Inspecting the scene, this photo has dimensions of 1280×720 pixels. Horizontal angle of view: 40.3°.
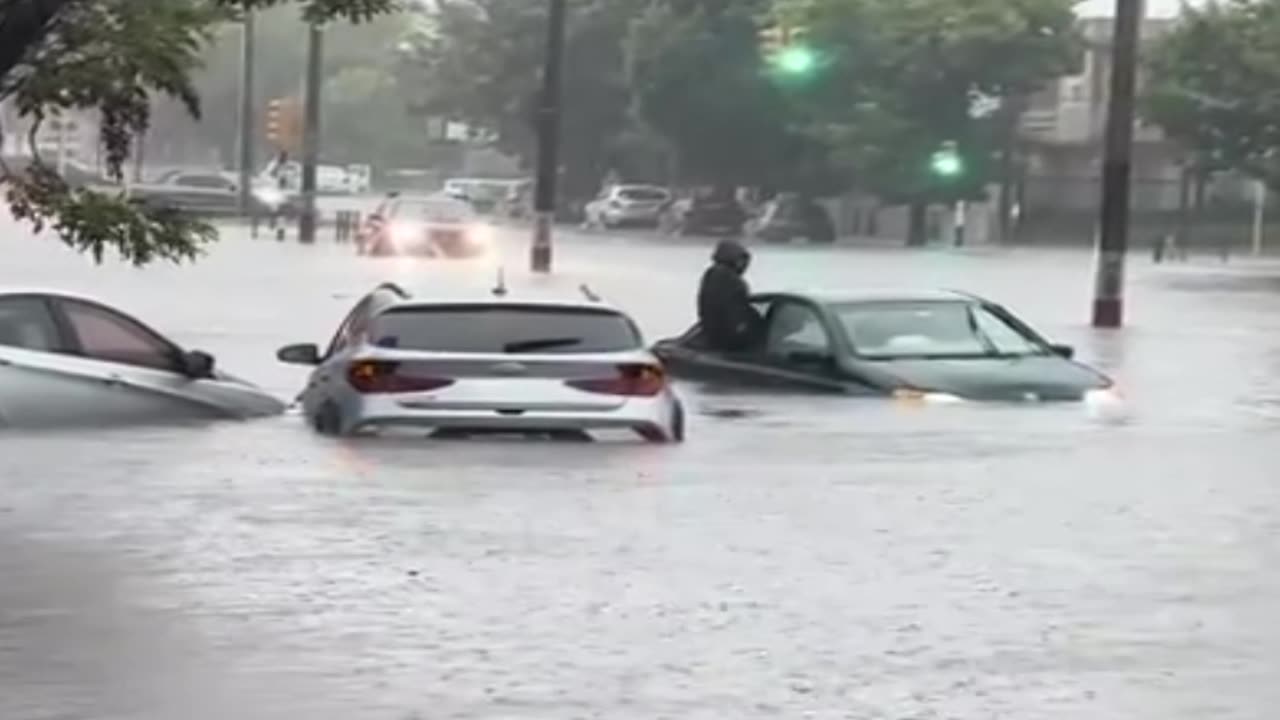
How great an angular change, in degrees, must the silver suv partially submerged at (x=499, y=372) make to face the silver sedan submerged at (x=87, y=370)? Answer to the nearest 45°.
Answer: approximately 45° to its left

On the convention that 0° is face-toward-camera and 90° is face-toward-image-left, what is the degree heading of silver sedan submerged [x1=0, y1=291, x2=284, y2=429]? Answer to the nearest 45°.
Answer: approximately 270°

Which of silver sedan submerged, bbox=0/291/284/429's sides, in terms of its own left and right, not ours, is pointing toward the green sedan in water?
front

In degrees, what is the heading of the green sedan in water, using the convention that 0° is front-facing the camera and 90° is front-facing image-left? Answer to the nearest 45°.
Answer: approximately 315°

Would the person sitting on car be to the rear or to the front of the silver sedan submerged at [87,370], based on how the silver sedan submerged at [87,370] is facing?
to the front

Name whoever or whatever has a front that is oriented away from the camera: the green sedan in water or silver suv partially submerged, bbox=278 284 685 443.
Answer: the silver suv partially submerged

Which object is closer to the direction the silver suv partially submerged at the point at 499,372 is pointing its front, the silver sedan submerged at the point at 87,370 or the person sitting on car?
the person sitting on car

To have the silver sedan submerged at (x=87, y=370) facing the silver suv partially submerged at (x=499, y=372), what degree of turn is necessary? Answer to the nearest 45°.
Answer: approximately 45° to its right

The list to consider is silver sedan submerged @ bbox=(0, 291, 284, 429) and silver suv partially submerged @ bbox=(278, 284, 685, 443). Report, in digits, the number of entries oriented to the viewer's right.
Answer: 1

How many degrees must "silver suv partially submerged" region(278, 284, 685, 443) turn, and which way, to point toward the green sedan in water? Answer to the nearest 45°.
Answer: approximately 45° to its right

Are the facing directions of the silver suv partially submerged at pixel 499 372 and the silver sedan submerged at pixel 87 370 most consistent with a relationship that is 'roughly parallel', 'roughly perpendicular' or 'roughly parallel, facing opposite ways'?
roughly perpendicular

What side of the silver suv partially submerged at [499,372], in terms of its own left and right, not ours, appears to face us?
back
